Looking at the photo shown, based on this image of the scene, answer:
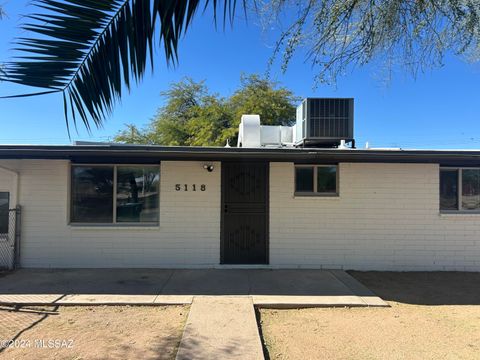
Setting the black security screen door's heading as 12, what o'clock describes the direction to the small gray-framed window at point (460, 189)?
The small gray-framed window is roughly at 9 o'clock from the black security screen door.

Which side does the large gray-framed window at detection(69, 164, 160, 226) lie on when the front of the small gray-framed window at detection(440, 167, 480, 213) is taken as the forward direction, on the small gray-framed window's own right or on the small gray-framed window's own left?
on the small gray-framed window's own right

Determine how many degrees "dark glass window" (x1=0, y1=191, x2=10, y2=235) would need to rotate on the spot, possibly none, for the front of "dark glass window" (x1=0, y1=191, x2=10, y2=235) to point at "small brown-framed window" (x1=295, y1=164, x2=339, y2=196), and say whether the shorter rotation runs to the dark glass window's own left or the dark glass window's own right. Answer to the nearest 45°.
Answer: approximately 45° to the dark glass window's own left

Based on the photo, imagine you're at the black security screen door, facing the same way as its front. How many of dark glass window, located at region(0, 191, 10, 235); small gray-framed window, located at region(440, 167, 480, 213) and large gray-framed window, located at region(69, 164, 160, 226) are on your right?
2

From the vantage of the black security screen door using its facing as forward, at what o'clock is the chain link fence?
The chain link fence is roughly at 3 o'clock from the black security screen door.

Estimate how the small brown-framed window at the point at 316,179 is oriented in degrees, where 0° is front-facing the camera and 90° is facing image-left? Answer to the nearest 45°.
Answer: approximately 0°

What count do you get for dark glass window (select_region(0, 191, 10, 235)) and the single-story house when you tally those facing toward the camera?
2

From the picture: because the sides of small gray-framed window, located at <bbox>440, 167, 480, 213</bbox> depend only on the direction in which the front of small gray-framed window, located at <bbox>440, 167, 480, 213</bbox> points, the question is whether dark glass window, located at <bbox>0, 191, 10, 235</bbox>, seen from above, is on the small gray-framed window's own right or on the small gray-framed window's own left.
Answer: on the small gray-framed window's own right

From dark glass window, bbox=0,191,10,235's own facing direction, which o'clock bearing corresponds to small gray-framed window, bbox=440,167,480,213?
small gray-framed window, bbox=440,167,480,213 is roughly at 10 o'clock from dark glass window, bbox=0,191,10,235.

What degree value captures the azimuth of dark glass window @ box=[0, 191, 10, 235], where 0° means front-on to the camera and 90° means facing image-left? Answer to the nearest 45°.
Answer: approximately 0°
